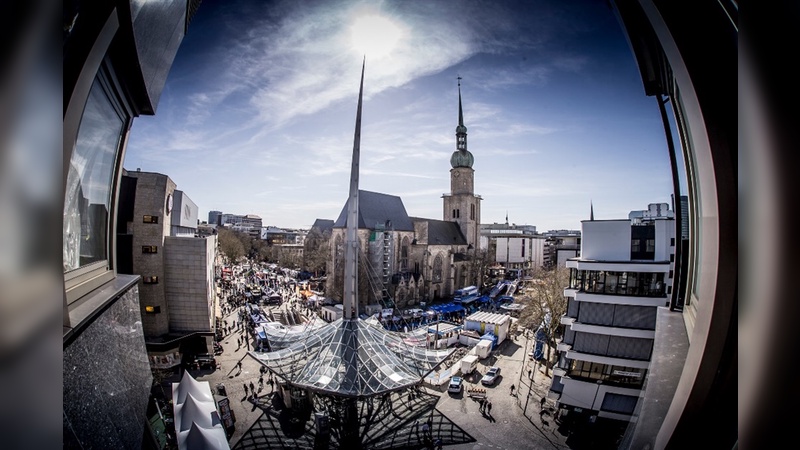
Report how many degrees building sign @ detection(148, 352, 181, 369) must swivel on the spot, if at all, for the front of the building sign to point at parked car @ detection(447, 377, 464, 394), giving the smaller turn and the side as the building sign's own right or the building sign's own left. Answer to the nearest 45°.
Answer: approximately 45° to the building sign's own left

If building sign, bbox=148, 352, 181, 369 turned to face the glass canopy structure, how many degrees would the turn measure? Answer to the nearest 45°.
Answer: approximately 45° to its left

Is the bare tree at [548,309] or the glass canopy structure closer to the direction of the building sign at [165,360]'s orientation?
the glass canopy structure
